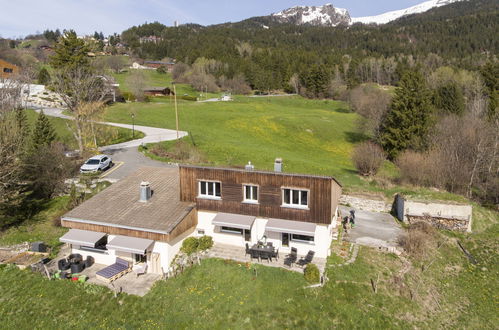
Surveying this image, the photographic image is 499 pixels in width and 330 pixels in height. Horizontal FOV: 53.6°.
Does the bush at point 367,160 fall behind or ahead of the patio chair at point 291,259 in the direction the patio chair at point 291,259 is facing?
behind

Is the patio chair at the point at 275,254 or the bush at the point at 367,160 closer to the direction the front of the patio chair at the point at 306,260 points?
the patio chair

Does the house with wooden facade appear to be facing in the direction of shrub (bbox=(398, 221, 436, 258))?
no

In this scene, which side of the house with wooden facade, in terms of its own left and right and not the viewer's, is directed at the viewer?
front

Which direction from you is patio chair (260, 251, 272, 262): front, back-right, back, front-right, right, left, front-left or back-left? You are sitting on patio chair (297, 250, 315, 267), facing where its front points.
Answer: front-right

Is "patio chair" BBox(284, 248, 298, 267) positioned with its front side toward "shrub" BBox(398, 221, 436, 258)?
no

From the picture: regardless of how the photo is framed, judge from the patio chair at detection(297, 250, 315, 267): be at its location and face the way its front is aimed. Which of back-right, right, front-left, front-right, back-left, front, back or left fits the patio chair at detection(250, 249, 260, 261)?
front-right

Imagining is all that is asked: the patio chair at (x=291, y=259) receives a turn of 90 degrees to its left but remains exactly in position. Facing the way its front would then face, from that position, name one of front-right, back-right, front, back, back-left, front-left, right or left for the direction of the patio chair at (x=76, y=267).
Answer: back-right

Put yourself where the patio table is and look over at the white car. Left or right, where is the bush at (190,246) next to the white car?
left

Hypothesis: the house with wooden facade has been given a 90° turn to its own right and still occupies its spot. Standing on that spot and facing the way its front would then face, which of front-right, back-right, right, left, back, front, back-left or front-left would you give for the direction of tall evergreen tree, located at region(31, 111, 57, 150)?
front-right

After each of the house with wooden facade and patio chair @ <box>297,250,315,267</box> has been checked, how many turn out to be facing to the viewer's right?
0
